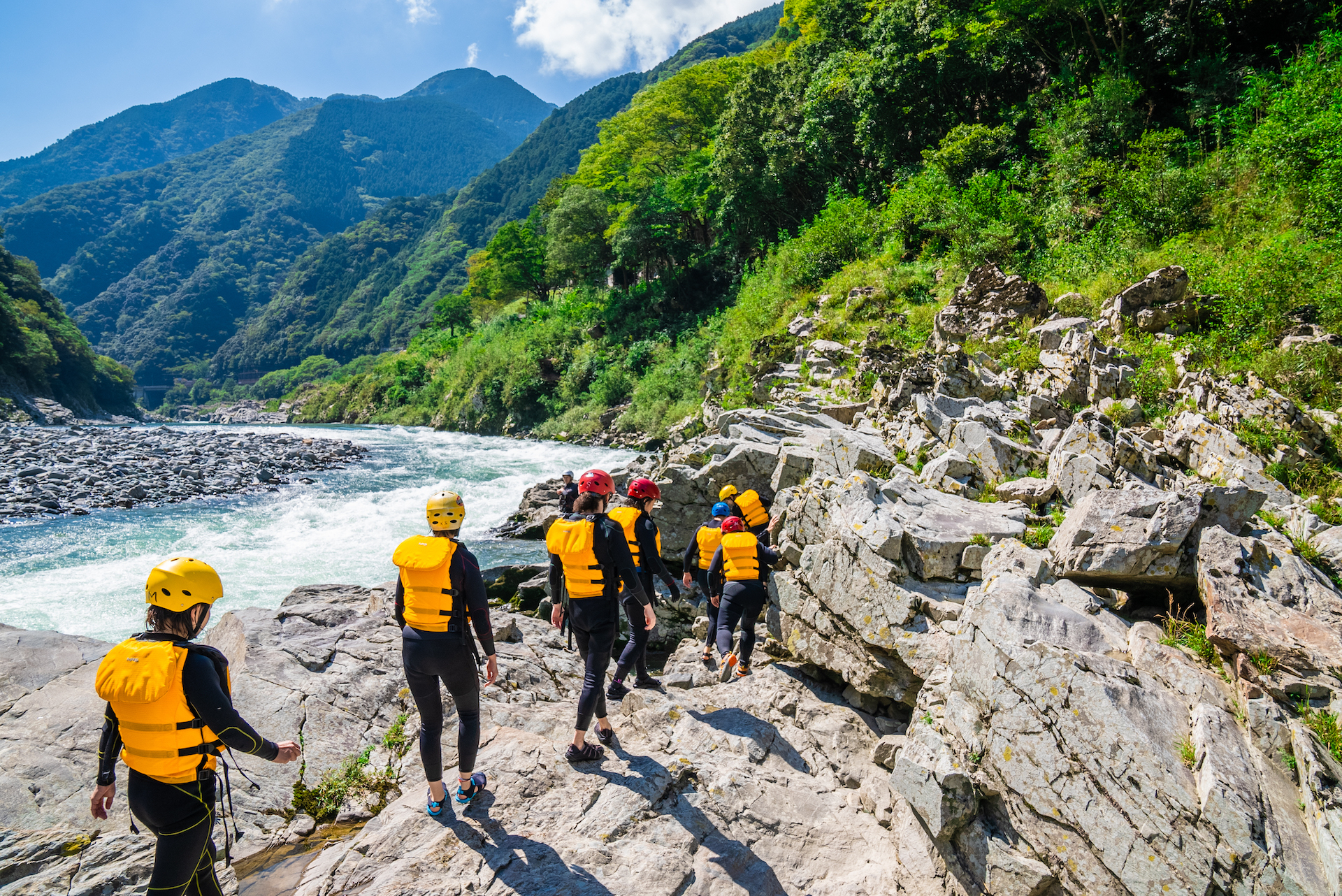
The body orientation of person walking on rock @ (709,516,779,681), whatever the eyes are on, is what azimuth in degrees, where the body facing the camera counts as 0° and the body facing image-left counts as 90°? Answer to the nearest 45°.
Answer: approximately 180°

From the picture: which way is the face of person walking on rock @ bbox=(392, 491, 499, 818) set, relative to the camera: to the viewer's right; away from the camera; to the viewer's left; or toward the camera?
away from the camera

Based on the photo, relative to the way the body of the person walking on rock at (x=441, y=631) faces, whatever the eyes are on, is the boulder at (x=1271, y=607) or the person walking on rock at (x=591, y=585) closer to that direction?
the person walking on rock

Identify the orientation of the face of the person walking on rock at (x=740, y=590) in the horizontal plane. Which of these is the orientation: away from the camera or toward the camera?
away from the camera

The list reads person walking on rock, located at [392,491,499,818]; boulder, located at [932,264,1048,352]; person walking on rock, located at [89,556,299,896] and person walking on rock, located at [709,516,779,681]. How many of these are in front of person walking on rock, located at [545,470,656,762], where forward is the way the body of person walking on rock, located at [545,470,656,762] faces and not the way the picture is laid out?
2

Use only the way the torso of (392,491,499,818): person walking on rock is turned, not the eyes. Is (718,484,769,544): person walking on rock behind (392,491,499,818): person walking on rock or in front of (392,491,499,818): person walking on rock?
in front

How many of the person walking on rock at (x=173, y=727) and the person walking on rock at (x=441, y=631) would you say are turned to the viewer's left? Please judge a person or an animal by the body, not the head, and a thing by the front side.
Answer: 0

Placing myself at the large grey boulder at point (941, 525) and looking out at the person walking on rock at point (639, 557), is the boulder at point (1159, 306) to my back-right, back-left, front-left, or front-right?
back-right
